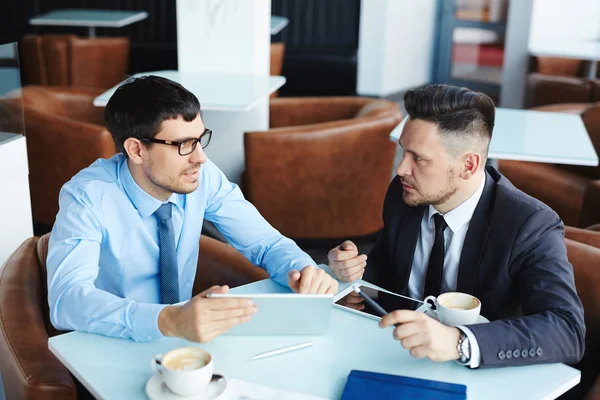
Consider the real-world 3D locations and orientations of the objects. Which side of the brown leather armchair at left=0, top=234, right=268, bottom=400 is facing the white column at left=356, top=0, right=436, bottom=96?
left

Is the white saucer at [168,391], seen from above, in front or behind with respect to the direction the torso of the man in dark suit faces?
in front

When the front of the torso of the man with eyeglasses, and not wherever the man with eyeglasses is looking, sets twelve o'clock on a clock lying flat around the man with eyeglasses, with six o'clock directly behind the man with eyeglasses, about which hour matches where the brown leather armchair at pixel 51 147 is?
The brown leather armchair is roughly at 7 o'clock from the man with eyeglasses.

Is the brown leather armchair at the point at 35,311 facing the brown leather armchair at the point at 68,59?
no

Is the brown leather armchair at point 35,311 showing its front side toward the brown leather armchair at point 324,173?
no

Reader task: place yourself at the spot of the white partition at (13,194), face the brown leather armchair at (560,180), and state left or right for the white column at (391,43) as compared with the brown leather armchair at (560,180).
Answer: left

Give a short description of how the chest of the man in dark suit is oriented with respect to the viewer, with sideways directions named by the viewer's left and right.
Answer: facing the viewer and to the left of the viewer

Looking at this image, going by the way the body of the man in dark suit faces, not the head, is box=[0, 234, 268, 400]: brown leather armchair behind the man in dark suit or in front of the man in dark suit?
in front

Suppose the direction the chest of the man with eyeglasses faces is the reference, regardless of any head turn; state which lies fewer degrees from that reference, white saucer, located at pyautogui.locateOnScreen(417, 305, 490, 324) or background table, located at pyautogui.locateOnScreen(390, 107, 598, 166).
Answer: the white saucer

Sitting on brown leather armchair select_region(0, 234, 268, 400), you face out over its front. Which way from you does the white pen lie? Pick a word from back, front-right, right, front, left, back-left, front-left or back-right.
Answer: front

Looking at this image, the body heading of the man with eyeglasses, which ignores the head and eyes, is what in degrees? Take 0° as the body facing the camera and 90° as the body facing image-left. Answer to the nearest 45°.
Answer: approximately 315°

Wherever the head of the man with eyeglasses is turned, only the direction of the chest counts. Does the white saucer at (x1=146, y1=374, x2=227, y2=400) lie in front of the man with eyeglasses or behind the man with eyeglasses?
in front

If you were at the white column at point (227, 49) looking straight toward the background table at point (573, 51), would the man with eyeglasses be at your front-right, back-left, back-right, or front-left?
back-right

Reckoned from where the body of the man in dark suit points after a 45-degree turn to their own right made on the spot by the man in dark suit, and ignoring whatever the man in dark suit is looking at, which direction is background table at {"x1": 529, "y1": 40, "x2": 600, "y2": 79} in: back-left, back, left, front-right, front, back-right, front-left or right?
right

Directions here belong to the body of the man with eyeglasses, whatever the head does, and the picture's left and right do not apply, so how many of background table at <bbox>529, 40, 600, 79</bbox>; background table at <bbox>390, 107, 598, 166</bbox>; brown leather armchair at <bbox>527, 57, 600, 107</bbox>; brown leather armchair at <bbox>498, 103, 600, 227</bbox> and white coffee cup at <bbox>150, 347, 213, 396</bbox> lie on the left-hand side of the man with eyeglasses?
4

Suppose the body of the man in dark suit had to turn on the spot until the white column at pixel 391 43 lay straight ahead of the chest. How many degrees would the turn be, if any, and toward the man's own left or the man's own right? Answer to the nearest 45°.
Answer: approximately 135° to the man's own right

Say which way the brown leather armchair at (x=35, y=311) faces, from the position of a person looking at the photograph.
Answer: facing the viewer and to the right of the viewer

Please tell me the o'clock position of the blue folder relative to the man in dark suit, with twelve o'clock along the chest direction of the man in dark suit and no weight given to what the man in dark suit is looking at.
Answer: The blue folder is roughly at 11 o'clock from the man in dark suit.
